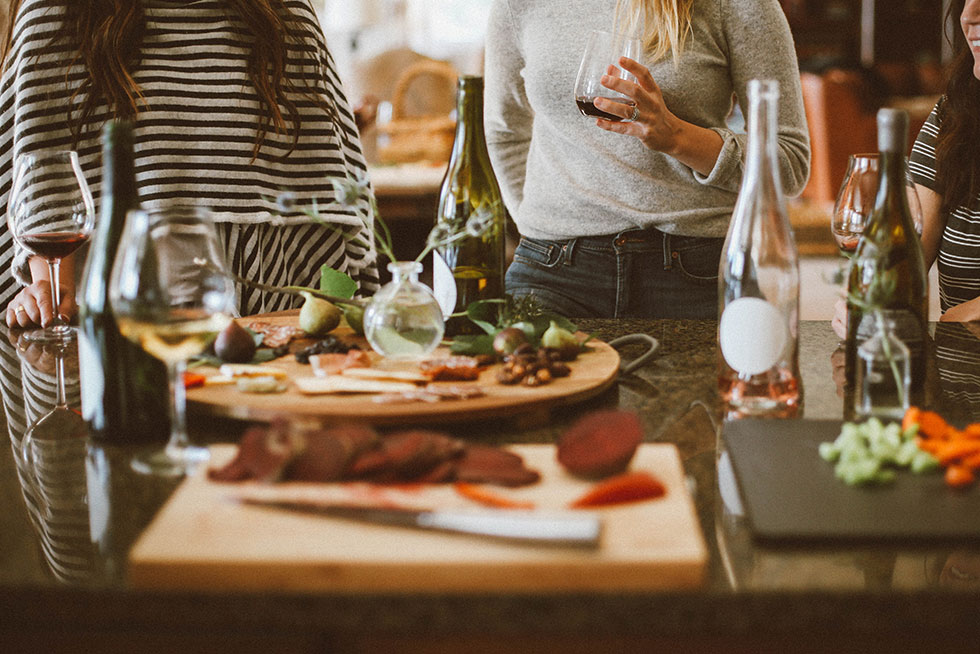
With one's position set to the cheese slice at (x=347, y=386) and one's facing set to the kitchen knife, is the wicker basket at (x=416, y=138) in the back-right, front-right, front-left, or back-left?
back-left

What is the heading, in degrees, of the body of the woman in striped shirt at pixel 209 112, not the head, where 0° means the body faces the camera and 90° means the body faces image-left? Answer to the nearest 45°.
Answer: approximately 0°

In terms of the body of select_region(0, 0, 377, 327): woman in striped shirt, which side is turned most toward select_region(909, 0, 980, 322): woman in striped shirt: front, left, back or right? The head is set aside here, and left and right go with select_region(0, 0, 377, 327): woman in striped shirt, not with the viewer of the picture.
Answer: left

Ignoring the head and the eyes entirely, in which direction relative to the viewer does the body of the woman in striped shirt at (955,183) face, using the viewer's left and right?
facing the viewer and to the left of the viewer

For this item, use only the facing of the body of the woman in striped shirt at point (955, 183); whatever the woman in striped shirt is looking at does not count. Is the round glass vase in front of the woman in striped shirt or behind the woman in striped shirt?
in front

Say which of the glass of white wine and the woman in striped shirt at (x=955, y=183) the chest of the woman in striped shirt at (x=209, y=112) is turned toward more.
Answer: the glass of white wine

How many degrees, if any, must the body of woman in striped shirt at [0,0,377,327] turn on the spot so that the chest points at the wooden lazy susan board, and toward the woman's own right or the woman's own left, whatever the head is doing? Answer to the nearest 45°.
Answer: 0° — they already face it

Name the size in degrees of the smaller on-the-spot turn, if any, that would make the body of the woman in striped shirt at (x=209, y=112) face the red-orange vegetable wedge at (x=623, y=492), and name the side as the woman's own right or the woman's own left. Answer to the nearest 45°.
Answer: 0° — they already face it

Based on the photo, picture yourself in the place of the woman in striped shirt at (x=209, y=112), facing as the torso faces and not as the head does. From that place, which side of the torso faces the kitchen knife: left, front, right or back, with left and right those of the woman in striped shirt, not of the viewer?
front

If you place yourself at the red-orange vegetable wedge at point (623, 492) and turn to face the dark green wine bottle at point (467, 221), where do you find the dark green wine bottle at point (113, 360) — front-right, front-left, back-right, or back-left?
front-left

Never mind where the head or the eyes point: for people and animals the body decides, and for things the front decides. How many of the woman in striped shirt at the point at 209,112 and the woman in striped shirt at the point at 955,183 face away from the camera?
0

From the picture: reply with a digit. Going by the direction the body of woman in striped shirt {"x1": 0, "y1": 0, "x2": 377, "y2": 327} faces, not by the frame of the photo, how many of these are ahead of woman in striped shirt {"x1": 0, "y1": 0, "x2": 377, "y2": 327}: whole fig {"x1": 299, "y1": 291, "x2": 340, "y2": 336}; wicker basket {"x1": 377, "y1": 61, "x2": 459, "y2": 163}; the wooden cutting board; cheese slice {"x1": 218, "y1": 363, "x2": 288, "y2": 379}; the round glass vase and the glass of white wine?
5

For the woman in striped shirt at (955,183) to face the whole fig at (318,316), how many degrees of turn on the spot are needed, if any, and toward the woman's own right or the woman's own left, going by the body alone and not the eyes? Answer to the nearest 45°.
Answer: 0° — they already face it

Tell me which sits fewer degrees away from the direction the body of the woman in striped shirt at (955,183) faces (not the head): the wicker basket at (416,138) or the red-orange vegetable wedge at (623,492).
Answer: the red-orange vegetable wedge

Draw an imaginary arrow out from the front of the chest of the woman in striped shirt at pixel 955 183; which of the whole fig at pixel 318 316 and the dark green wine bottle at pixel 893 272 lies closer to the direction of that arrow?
the whole fig

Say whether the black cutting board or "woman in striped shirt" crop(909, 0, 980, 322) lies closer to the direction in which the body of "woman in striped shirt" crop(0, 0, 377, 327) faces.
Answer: the black cutting board
